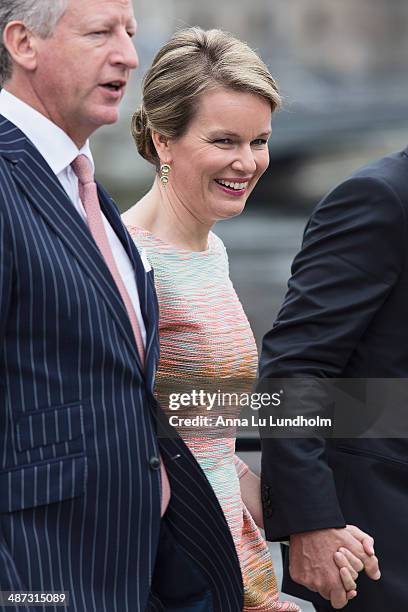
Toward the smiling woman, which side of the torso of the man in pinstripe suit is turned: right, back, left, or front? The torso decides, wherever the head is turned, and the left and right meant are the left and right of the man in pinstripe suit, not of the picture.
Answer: left

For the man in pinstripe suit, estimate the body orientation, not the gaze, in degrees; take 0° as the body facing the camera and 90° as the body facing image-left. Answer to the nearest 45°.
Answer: approximately 315°

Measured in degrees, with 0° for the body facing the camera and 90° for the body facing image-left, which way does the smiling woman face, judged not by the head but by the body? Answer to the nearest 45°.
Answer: approximately 315°

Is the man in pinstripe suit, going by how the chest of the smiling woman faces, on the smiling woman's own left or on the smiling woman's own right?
on the smiling woman's own right

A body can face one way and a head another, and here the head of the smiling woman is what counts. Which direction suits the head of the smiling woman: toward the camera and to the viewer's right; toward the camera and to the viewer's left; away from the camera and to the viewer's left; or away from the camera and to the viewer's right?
toward the camera and to the viewer's right
